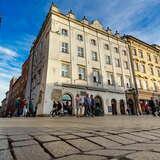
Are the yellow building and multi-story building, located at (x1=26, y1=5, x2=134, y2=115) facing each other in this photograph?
no

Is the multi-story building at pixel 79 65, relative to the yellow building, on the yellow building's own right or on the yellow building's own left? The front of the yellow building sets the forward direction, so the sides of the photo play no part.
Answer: on the yellow building's own right

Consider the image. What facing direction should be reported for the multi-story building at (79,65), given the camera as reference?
facing the viewer and to the right of the viewer

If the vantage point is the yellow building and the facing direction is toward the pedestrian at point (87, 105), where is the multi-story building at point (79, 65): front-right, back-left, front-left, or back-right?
front-right

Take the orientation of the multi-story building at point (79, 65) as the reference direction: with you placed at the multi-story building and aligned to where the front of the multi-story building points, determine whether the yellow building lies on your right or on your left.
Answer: on your left

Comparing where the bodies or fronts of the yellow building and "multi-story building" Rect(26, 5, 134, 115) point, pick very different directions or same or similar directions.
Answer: same or similar directions

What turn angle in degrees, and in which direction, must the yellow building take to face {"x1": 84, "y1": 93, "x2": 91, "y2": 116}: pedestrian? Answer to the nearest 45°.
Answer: approximately 45° to its right
